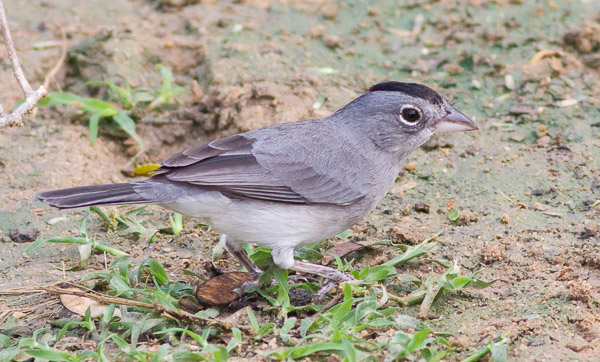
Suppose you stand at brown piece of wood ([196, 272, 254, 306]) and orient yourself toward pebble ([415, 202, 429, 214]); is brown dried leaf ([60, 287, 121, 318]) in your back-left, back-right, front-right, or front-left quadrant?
back-left

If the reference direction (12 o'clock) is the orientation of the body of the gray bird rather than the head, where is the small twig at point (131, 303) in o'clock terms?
The small twig is roughly at 5 o'clock from the gray bird.

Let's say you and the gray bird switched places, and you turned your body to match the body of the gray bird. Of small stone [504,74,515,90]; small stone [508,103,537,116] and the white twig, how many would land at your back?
1

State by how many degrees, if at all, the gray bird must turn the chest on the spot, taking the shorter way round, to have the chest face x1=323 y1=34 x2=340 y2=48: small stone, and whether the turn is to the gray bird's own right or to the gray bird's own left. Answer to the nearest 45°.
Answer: approximately 90° to the gray bird's own left

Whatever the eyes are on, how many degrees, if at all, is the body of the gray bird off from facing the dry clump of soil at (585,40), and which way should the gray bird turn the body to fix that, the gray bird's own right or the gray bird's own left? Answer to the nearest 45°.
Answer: approximately 45° to the gray bird's own left

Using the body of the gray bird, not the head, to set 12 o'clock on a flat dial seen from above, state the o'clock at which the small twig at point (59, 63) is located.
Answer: The small twig is roughly at 8 o'clock from the gray bird.

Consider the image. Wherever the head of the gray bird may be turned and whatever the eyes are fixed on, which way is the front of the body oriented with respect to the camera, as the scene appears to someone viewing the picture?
to the viewer's right

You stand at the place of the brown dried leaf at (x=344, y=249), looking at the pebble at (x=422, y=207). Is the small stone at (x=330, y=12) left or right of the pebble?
left

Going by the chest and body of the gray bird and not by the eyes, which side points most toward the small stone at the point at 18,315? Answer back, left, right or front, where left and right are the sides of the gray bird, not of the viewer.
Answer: back

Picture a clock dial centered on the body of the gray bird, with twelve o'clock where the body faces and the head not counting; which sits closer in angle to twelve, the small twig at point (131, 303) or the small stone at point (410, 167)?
the small stone

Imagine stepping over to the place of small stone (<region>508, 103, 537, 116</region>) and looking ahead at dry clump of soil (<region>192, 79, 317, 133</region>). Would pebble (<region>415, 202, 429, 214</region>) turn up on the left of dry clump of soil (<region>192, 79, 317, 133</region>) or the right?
left

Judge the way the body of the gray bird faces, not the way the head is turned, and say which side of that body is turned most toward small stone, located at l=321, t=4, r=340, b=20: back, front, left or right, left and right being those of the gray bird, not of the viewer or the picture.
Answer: left

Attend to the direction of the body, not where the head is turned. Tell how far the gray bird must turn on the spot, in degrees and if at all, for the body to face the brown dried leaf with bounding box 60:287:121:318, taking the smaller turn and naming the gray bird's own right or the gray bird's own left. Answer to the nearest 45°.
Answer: approximately 180°

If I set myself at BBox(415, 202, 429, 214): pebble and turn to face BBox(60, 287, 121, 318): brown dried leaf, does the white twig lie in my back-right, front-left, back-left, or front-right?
front-right

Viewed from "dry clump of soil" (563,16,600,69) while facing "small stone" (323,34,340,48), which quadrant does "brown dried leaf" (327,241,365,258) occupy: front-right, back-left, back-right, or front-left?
front-left

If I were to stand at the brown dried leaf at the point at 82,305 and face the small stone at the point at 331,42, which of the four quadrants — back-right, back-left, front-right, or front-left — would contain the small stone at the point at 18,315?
back-left
